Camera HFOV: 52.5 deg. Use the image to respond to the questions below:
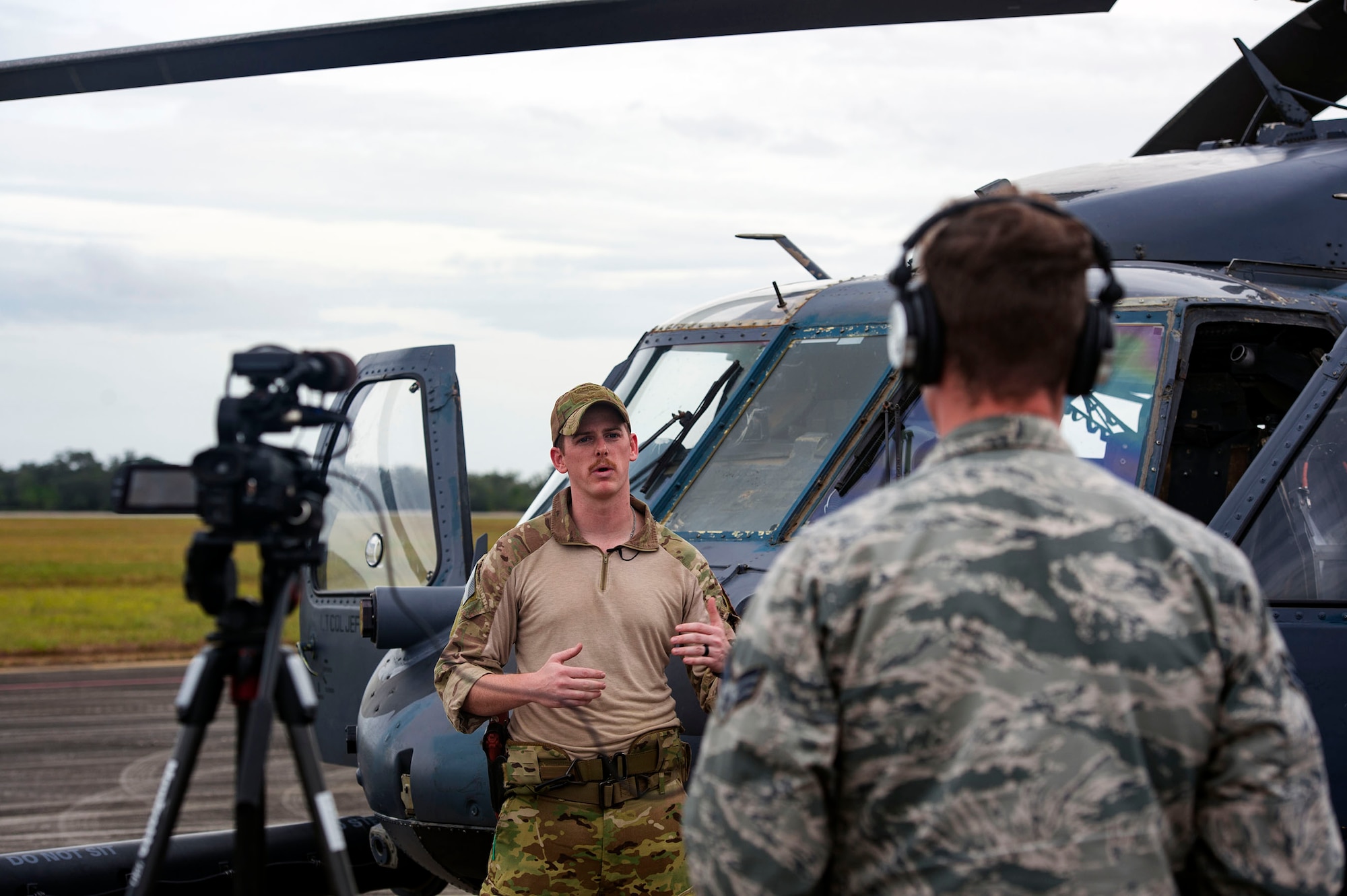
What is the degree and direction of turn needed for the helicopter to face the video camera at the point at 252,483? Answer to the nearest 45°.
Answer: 0° — it already faces it

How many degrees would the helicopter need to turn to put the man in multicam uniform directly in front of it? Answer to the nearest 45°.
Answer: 0° — it already faces them

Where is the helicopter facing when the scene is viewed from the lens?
facing the viewer and to the left of the viewer

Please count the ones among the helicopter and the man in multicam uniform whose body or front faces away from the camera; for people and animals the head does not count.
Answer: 0

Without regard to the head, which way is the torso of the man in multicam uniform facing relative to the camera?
toward the camera

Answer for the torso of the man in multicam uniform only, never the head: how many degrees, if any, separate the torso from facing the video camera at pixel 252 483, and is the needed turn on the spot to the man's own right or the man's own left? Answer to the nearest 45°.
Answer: approximately 45° to the man's own right

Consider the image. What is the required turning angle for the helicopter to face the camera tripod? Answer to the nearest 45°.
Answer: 0° — it already faces it
